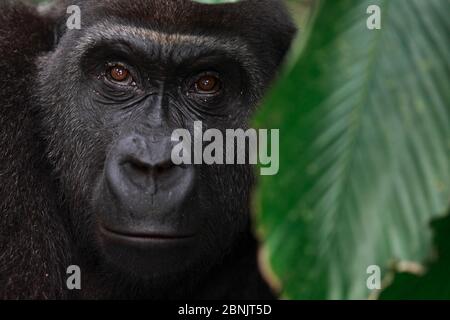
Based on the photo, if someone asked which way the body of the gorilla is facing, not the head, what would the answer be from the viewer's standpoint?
toward the camera

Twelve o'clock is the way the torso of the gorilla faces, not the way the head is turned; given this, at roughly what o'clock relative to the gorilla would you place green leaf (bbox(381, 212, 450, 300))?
The green leaf is roughly at 11 o'clock from the gorilla.

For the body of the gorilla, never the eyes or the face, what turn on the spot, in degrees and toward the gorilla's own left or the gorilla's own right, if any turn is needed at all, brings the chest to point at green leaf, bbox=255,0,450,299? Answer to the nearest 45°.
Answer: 0° — it already faces it
